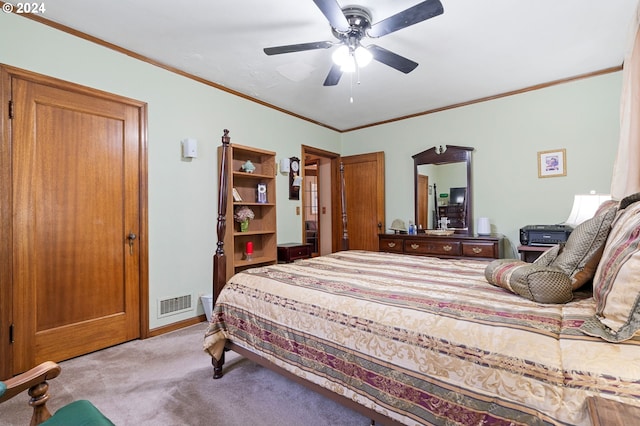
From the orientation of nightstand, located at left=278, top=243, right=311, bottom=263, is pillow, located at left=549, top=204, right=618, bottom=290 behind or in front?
in front

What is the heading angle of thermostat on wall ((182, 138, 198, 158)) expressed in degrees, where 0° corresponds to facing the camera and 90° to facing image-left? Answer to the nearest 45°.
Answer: approximately 315°

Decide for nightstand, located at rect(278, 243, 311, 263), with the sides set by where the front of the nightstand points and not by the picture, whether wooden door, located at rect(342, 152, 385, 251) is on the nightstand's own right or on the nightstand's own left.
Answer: on the nightstand's own left

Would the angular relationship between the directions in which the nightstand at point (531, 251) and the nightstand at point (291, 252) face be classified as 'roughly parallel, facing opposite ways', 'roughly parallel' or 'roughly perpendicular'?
roughly perpendicular

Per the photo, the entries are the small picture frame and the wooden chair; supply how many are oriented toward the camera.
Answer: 1

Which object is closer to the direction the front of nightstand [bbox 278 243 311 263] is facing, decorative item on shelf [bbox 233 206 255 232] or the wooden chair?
the wooden chair

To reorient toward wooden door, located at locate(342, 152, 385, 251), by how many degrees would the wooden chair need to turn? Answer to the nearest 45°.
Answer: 0° — it already faces it

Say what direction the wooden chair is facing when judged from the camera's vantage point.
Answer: facing away from the viewer and to the right of the viewer

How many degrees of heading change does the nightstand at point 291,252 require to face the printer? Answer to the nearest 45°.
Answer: approximately 45° to its left

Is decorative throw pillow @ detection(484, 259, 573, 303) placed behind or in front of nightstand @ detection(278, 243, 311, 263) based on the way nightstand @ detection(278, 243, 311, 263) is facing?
in front
